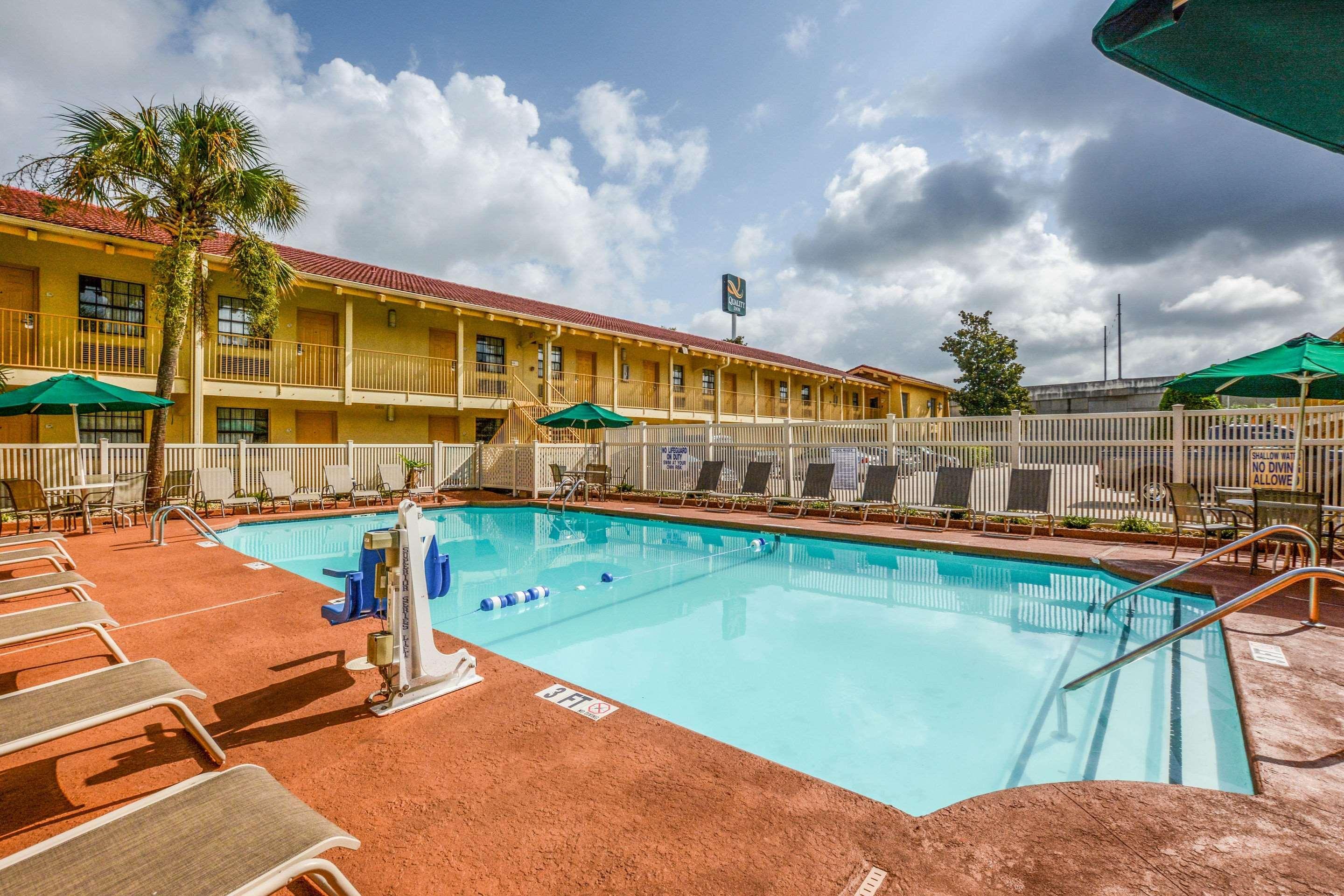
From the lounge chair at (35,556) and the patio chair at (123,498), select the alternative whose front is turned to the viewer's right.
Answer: the lounge chair

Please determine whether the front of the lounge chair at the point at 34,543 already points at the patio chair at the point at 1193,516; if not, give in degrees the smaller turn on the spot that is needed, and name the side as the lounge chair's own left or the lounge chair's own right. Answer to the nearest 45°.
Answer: approximately 45° to the lounge chair's own right

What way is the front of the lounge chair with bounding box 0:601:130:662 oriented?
to the viewer's right

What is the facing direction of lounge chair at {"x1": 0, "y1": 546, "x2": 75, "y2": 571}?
to the viewer's right

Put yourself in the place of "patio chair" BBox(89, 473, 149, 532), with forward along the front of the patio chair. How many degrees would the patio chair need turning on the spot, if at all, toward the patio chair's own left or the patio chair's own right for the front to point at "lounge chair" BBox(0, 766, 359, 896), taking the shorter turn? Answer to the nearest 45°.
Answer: approximately 135° to the patio chair's own left

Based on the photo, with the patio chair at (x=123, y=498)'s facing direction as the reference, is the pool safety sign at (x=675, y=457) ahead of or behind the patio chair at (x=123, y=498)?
behind
